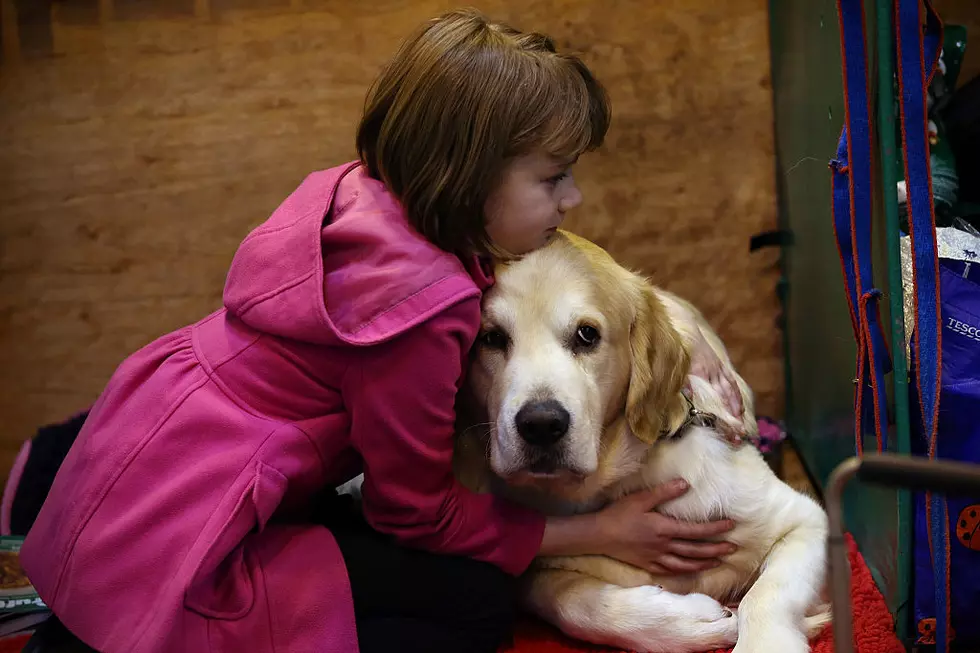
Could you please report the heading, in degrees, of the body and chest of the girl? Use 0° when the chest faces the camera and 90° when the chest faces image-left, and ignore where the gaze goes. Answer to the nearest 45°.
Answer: approximately 270°

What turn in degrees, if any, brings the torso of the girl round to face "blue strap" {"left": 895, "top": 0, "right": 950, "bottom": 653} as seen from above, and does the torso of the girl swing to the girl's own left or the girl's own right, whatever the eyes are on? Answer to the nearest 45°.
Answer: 0° — they already face it

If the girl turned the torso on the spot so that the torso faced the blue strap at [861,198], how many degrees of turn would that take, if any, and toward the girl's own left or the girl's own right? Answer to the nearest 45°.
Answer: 0° — they already face it

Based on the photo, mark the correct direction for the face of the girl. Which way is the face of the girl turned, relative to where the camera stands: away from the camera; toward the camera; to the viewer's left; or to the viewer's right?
to the viewer's right

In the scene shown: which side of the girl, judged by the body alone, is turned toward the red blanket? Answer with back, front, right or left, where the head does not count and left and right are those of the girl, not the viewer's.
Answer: front

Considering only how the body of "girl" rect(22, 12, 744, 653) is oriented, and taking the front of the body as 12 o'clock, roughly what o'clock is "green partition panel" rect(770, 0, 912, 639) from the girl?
The green partition panel is roughly at 11 o'clock from the girl.

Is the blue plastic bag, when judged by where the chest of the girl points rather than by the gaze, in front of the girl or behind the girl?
in front
